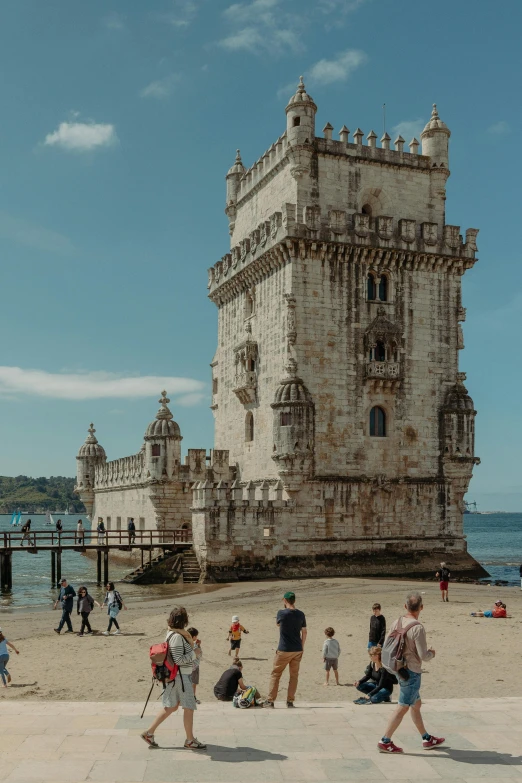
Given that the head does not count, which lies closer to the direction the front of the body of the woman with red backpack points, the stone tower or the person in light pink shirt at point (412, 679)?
the person in light pink shirt

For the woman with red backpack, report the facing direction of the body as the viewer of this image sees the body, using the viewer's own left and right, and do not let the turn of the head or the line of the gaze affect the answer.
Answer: facing to the right of the viewer

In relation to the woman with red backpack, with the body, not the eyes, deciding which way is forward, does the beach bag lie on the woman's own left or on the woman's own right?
on the woman's own left

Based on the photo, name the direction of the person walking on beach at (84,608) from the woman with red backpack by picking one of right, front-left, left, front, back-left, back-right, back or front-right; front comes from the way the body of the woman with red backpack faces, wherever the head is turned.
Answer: left

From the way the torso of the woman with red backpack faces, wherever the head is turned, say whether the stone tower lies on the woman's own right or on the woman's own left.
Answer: on the woman's own left

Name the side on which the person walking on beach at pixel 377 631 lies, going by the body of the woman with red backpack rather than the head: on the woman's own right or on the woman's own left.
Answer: on the woman's own left

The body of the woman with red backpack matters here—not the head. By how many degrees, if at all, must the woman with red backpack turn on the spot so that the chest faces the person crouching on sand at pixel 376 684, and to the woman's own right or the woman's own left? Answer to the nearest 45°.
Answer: approximately 45° to the woman's own left

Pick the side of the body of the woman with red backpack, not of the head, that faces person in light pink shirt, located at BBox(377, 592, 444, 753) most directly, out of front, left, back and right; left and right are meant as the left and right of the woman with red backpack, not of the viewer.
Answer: front
